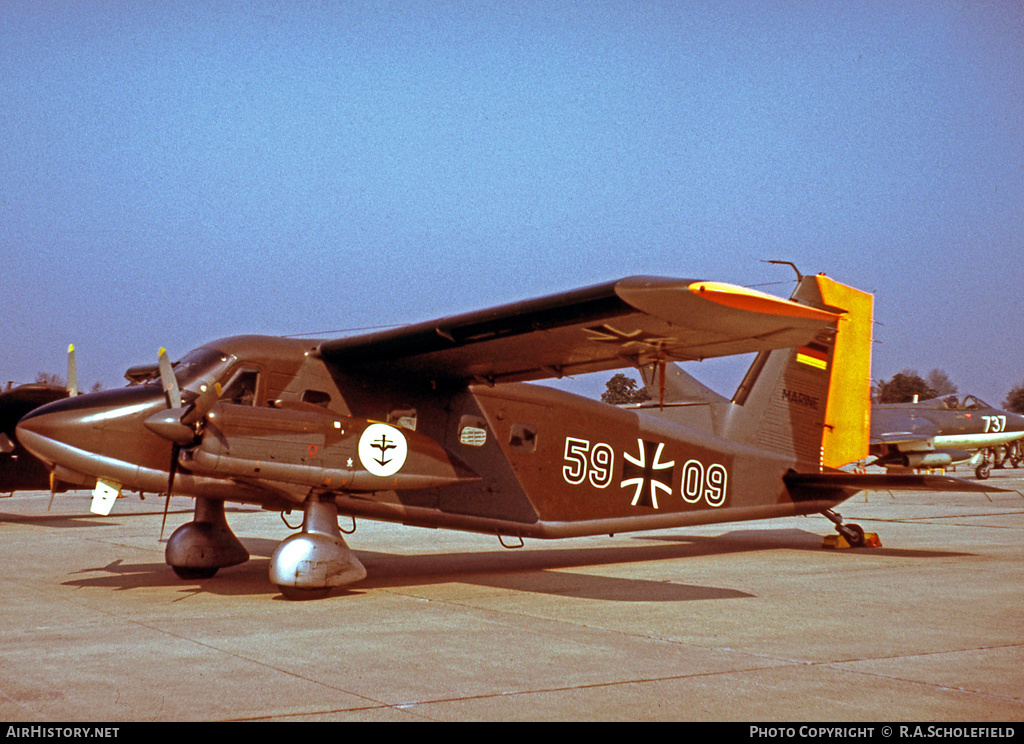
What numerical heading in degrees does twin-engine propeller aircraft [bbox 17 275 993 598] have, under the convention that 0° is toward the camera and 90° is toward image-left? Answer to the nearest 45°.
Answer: approximately 45°
